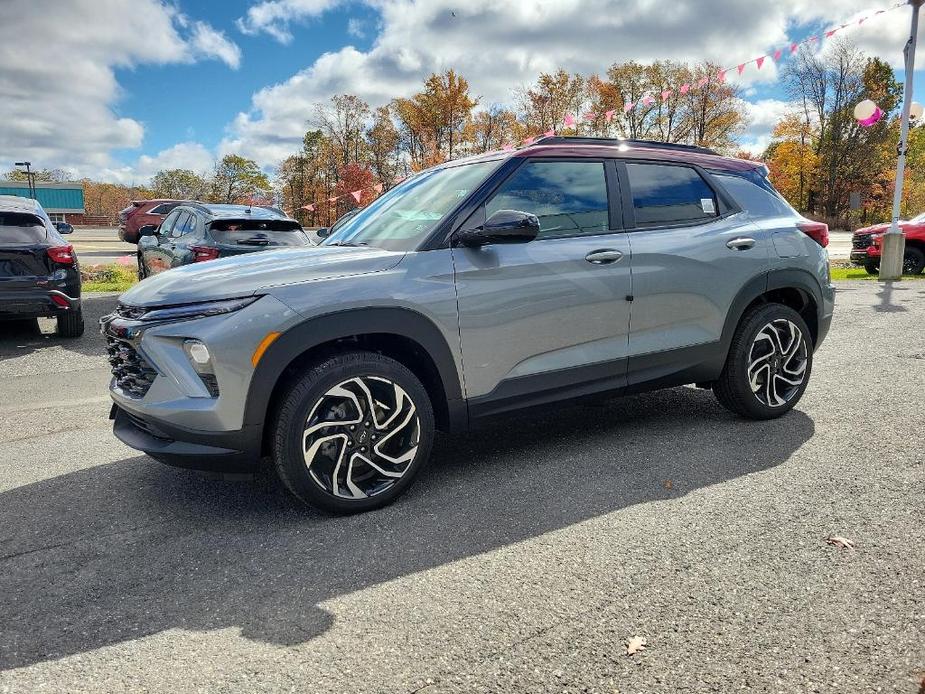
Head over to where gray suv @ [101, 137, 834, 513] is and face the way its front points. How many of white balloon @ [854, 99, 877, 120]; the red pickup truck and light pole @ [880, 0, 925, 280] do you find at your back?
3

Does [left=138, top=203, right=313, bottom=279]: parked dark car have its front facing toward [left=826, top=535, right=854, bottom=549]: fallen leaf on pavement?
no

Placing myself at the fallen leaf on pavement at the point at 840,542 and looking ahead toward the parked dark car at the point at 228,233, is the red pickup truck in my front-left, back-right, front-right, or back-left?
front-right

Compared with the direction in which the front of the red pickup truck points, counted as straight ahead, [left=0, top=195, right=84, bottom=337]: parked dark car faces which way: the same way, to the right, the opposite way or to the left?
to the right

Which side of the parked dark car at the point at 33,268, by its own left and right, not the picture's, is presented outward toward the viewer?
back

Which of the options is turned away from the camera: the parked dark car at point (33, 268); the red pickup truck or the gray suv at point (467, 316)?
the parked dark car

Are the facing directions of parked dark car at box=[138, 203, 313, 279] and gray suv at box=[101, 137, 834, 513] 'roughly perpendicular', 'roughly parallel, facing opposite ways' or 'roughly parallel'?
roughly perpendicular

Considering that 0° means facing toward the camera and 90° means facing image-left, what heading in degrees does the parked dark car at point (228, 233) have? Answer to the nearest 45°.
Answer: approximately 135°

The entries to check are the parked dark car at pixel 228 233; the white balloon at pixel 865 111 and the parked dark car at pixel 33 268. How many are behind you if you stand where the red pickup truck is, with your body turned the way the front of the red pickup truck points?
0

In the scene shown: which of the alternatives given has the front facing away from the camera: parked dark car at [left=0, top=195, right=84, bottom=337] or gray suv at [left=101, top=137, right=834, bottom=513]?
the parked dark car

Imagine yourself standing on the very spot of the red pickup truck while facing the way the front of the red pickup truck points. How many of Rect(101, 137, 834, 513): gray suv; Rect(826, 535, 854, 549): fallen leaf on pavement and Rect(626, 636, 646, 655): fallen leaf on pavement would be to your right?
0

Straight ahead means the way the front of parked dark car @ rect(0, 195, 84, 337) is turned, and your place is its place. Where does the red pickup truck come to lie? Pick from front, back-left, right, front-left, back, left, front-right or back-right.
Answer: right

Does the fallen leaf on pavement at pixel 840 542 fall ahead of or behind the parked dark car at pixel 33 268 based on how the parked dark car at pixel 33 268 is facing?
behind

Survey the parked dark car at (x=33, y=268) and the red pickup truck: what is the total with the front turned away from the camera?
1

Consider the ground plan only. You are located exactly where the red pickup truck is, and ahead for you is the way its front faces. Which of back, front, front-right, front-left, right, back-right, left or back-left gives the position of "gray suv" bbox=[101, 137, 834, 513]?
front-left

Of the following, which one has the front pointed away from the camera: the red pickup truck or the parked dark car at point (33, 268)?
the parked dark car

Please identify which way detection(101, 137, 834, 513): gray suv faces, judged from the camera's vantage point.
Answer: facing the viewer and to the left of the viewer

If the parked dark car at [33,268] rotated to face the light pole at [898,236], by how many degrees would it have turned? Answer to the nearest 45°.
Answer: approximately 90° to its right

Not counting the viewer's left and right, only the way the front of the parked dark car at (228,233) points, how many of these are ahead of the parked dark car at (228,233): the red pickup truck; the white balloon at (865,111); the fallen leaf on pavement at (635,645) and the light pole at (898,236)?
0

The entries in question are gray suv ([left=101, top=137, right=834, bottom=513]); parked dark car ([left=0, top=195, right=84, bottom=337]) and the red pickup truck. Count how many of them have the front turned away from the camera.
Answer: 1

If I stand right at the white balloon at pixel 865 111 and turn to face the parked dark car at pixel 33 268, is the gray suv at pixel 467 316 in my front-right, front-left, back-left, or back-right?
front-left
